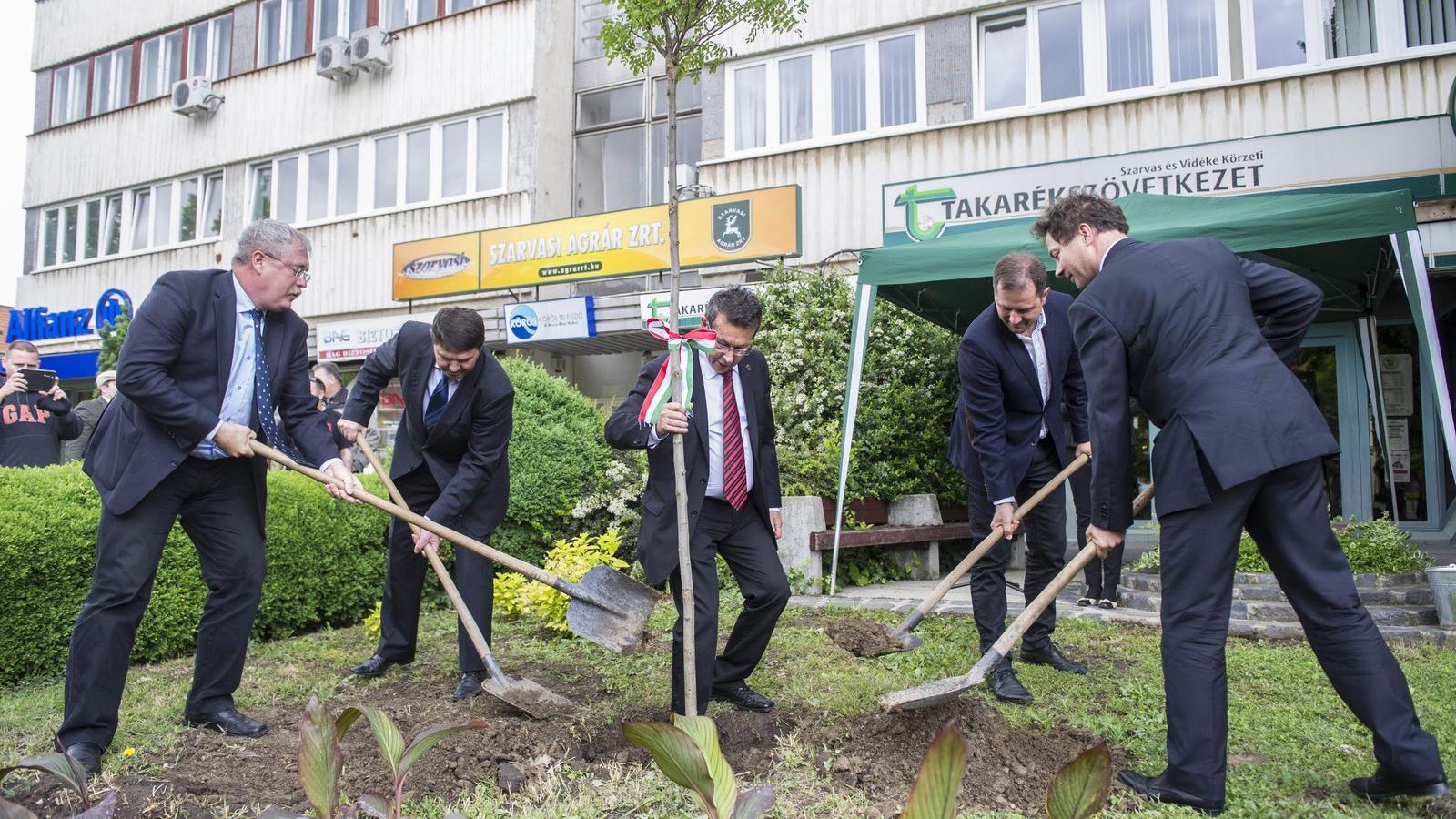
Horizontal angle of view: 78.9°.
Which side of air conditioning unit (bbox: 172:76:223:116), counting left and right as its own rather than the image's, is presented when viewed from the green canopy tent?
left

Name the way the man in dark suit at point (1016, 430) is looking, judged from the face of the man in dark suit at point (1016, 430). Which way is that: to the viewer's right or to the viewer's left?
to the viewer's left

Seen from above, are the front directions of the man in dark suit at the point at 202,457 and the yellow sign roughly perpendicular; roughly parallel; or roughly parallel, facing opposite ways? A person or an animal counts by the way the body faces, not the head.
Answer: roughly perpendicular

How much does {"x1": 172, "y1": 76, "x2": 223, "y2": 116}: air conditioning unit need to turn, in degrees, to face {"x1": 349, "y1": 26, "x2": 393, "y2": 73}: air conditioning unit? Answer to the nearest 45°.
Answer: approximately 90° to its left

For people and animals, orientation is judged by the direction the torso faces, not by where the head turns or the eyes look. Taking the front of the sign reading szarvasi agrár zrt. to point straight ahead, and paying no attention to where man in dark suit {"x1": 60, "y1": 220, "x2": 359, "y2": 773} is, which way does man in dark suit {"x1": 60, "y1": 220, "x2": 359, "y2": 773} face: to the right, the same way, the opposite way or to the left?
to the left

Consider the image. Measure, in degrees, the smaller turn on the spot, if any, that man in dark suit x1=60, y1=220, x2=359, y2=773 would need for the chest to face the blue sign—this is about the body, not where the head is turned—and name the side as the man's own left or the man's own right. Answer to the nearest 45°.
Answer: approximately 135° to the man's own left

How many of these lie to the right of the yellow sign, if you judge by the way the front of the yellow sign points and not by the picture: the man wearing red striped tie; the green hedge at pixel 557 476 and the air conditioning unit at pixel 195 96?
1

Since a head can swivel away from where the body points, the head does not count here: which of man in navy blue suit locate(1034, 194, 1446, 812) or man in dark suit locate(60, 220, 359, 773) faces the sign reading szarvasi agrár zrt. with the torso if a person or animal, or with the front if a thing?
the man in navy blue suit

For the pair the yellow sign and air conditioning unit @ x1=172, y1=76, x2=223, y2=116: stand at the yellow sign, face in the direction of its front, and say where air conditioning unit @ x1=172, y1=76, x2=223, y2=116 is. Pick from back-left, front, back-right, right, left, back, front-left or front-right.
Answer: right

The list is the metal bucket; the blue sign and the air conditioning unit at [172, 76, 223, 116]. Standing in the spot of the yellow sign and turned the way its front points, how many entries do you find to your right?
2

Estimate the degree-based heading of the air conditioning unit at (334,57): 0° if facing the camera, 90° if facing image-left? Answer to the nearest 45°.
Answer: approximately 45°

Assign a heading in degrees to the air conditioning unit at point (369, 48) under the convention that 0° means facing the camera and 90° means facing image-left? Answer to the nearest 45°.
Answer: approximately 45°

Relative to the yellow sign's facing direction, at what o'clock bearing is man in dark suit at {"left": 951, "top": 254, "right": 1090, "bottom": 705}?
The man in dark suit is roughly at 10 o'clock from the yellow sign.

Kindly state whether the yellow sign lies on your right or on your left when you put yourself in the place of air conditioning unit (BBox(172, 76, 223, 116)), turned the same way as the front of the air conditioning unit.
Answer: on your left

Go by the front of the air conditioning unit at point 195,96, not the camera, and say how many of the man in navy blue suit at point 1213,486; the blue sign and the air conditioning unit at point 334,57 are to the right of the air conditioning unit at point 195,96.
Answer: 1
